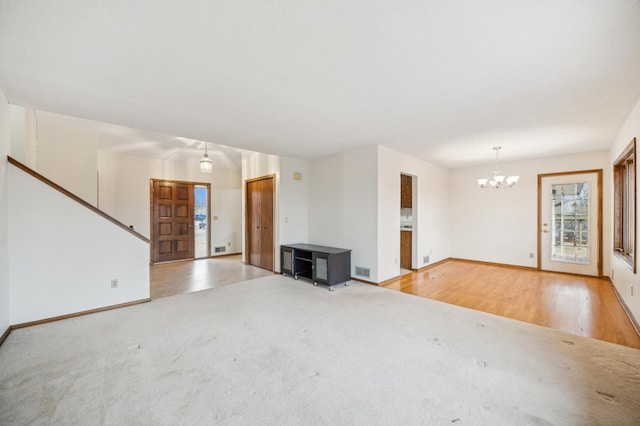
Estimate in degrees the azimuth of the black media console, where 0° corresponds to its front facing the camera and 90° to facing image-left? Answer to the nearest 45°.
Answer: approximately 45°

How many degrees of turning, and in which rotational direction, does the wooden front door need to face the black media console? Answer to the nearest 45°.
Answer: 0° — it already faces it

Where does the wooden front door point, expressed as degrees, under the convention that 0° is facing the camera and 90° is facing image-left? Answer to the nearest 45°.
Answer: approximately 315°

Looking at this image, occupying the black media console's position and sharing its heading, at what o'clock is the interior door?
The interior door is roughly at 3 o'clock from the black media console.

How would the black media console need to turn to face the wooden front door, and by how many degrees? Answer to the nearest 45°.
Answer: approximately 90° to its right

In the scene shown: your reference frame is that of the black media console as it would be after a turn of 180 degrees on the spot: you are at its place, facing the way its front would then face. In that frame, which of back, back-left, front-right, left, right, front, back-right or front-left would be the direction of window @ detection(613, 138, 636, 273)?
front-right
